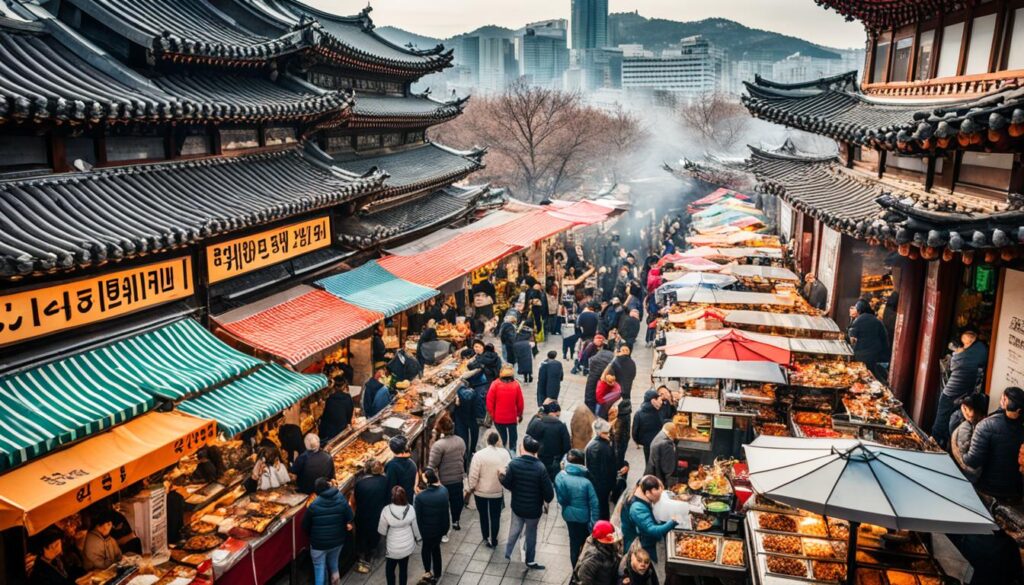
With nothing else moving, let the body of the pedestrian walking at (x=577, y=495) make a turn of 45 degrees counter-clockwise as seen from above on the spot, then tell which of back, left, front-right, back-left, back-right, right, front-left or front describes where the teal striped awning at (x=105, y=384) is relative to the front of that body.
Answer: front-left

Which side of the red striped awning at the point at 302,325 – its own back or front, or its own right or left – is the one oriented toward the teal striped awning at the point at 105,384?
right

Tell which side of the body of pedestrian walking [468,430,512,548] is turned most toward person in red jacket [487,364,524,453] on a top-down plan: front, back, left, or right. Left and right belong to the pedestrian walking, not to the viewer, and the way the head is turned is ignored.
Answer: front

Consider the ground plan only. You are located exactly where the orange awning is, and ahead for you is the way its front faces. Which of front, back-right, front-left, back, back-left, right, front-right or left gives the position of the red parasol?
front-left

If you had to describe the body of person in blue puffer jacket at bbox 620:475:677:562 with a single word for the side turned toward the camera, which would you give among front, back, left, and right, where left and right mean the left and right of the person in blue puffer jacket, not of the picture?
right

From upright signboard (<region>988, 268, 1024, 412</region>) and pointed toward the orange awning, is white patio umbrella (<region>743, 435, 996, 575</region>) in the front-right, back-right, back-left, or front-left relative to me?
front-left

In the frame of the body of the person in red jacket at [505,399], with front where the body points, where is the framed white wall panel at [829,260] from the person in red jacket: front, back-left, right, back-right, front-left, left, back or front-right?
front-right

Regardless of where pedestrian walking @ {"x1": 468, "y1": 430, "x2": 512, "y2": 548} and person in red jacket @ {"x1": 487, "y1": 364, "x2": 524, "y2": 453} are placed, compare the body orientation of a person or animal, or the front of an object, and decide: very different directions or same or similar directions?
same or similar directions

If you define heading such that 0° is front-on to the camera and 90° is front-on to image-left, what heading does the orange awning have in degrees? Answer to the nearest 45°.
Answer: approximately 315°

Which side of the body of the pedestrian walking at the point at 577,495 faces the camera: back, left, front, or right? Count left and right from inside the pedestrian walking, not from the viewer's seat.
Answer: back

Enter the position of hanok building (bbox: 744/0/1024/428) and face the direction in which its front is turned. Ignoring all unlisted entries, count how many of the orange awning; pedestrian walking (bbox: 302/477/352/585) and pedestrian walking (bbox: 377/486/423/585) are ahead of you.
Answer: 3

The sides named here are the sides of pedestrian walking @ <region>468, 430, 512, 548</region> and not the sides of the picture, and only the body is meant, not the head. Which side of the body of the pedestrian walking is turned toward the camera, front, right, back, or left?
back

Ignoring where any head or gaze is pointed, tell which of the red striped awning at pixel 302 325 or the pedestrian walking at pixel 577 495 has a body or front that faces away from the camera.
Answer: the pedestrian walking

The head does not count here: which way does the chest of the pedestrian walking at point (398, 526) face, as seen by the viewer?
away from the camera

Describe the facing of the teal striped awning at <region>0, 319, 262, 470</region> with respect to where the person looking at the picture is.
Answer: facing the viewer and to the right of the viewer

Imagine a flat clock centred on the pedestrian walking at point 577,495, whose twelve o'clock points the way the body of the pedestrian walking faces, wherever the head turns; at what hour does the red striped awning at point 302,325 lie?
The red striped awning is roughly at 10 o'clock from the pedestrian walking.

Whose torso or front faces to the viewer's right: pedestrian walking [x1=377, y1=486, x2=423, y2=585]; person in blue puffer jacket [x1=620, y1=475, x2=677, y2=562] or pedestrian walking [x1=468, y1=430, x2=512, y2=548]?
the person in blue puffer jacket

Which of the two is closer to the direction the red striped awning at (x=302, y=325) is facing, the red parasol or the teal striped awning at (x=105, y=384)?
the red parasol
